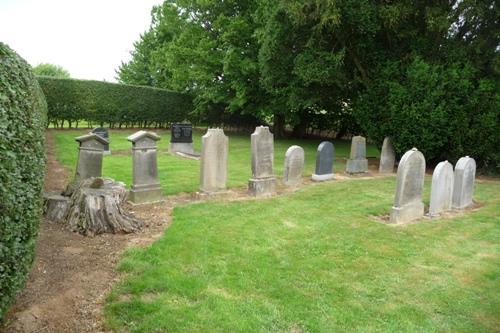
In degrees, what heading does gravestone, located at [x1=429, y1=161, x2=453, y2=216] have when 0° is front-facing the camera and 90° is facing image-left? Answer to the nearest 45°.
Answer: approximately 315°

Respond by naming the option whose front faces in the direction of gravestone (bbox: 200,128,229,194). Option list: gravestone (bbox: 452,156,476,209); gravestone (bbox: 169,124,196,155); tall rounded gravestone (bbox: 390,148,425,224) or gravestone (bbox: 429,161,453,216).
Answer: gravestone (bbox: 169,124,196,155)

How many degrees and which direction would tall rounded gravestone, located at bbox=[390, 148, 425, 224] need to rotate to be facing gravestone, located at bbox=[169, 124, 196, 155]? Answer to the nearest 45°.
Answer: approximately 180°

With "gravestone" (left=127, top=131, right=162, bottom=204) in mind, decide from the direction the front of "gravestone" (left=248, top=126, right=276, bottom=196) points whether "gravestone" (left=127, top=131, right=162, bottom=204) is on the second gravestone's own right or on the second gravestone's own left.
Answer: on the second gravestone's own right

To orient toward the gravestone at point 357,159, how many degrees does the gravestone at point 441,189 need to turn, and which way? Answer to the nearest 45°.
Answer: approximately 180°

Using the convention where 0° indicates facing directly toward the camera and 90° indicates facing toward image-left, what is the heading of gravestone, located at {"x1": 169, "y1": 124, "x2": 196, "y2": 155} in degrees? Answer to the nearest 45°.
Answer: approximately 0°

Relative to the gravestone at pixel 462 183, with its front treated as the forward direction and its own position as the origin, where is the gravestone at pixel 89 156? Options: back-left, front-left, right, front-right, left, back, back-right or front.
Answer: right

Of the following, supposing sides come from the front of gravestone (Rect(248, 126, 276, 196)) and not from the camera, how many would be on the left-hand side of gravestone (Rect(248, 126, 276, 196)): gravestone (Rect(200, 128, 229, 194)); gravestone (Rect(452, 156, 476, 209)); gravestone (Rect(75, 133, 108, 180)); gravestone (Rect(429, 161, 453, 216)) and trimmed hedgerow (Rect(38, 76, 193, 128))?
2

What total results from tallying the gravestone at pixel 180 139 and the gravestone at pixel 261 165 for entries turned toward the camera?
2

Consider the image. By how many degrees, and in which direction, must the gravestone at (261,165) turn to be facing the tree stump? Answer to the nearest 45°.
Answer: approximately 45° to its right

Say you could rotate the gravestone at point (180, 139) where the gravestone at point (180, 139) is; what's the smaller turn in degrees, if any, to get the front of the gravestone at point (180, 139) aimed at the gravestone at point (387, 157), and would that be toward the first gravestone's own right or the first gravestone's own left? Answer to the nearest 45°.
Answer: approximately 45° to the first gravestone's own left

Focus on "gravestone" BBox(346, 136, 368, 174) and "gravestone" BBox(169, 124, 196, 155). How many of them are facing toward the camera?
2
